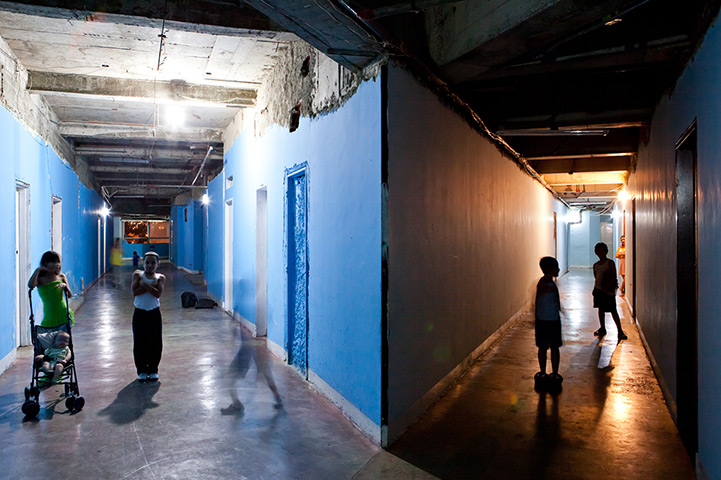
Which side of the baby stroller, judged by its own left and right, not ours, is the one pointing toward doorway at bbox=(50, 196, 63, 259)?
back

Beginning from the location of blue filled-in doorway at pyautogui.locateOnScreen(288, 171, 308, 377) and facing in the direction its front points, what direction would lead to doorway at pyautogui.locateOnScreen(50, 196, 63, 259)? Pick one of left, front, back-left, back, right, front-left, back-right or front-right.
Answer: front-right

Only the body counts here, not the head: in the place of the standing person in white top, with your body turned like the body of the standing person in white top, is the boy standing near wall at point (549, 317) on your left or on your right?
on your left

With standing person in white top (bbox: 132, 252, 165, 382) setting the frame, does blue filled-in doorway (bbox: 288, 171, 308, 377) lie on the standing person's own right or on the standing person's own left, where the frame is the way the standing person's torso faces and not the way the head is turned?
on the standing person's own left

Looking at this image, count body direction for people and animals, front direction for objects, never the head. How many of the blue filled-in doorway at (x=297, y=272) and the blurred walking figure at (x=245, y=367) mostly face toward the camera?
0

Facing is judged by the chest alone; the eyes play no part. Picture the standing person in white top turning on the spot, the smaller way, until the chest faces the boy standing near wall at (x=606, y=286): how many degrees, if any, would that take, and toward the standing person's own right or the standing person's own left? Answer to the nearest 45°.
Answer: approximately 90° to the standing person's own left

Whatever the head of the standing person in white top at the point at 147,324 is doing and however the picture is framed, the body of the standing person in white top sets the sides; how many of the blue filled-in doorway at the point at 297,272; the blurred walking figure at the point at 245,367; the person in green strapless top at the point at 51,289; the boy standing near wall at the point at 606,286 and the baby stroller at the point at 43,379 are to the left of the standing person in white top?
3

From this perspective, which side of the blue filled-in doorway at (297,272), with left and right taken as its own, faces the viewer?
left

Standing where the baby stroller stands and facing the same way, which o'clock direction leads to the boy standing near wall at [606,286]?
The boy standing near wall is roughly at 9 o'clock from the baby stroller.

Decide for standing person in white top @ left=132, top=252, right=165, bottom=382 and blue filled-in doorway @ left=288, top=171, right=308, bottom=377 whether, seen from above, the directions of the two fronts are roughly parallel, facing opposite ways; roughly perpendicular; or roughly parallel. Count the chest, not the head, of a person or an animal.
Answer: roughly perpendicular
